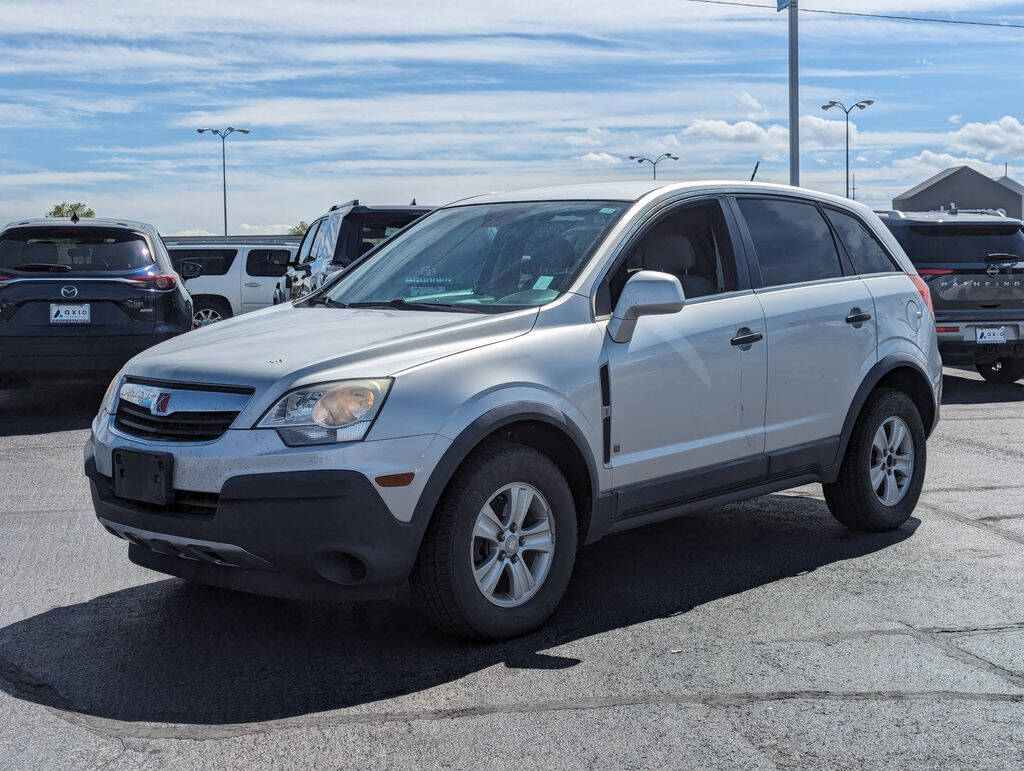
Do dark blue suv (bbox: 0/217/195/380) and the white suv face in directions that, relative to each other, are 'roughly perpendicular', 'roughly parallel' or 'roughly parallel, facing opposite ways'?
roughly perpendicular

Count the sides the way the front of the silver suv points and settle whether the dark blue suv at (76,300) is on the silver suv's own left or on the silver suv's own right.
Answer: on the silver suv's own right

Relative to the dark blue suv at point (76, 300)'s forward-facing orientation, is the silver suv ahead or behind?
behind

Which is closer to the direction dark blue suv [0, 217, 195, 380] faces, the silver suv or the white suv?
the white suv

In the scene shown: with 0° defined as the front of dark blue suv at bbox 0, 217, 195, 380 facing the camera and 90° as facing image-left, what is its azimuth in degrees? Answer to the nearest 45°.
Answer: approximately 180°
